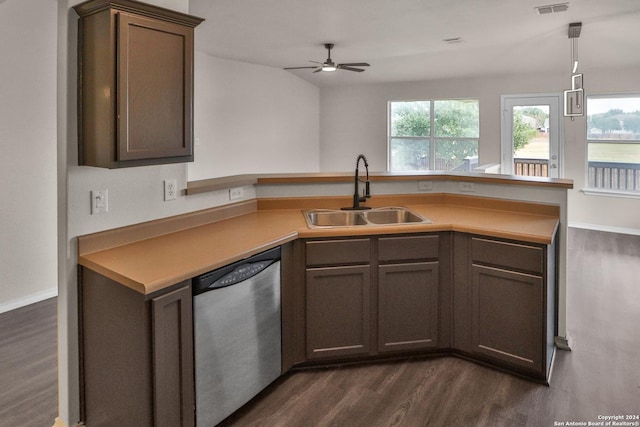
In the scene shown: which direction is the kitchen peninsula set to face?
toward the camera

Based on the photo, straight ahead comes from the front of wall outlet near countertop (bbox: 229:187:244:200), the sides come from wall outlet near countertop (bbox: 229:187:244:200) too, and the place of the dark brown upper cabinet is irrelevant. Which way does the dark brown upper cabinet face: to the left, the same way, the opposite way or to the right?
the same way

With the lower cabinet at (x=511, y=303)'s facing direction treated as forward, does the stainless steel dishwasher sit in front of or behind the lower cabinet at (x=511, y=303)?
in front

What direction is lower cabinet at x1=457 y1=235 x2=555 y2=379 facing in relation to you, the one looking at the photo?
facing the viewer and to the left of the viewer

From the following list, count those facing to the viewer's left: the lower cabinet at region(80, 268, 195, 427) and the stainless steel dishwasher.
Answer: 0

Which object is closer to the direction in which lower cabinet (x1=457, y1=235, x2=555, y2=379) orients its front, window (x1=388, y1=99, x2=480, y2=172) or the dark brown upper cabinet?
the dark brown upper cabinet

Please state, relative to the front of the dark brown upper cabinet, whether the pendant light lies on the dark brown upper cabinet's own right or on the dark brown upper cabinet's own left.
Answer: on the dark brown upper cabinet's own left

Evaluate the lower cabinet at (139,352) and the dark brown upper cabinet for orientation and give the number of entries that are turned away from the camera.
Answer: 0

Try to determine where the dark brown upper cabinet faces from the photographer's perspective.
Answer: facing the viewer and to the right of the viewer

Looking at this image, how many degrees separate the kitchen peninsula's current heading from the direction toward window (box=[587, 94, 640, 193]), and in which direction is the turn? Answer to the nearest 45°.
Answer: approximately 135° to its left
